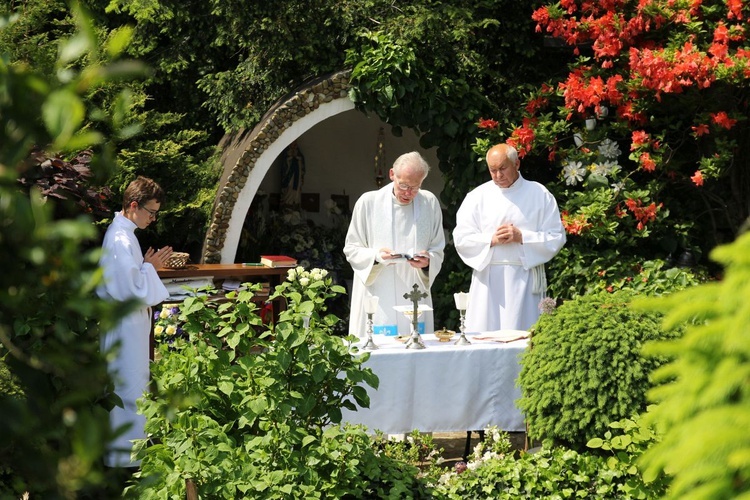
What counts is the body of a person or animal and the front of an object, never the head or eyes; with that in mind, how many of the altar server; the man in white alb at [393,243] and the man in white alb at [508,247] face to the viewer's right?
1

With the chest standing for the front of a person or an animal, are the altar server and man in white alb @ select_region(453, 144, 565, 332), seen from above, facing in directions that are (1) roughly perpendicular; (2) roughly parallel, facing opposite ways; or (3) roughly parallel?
roughly perpendicular

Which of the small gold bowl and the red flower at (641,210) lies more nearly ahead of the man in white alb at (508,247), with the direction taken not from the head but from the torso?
the small gold bowl

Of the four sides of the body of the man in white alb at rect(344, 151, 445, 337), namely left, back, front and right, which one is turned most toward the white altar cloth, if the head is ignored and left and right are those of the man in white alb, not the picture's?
front

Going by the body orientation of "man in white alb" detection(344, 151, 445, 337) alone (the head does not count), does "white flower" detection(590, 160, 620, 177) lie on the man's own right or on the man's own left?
on the man's own left

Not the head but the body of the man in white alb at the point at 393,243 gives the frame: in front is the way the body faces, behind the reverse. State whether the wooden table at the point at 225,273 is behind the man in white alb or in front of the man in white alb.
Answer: behind

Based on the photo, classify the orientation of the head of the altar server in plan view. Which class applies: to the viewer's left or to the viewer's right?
to the viewer's right

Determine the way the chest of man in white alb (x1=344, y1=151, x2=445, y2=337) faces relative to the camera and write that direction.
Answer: toward the camera

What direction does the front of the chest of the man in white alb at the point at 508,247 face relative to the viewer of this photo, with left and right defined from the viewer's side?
facing the viewer

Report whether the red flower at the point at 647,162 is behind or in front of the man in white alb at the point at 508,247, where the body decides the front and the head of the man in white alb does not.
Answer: behind

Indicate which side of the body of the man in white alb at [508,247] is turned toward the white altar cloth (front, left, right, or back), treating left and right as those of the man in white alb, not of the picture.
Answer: front

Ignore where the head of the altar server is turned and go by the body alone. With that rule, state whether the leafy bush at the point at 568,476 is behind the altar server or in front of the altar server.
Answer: in front

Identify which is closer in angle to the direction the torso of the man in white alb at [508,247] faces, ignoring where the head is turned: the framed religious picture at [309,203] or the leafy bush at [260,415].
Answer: the leafy bush

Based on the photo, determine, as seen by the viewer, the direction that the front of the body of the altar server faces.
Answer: to the viewer's right

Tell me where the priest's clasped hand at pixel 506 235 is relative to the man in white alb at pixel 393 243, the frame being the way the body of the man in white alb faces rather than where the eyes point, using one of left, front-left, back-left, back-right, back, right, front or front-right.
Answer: left

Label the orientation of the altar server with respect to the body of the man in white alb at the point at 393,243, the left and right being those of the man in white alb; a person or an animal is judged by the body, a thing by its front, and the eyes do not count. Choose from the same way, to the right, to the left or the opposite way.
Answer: to the left
